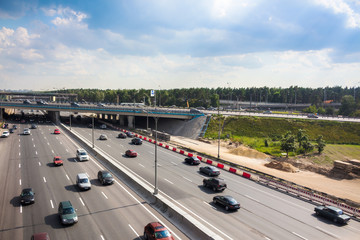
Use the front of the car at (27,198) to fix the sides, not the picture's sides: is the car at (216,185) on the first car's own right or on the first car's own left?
on the first car's own left

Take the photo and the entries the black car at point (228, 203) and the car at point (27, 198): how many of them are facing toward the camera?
1

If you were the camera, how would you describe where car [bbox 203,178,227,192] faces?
facing away from the viewer and to the left of the viewer

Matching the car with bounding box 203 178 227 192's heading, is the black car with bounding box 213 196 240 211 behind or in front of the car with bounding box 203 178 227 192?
behind

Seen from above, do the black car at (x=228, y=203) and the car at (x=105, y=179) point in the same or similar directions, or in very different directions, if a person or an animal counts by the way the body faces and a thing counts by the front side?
very different directions

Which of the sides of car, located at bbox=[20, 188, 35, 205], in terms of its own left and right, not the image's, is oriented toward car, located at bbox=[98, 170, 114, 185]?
left

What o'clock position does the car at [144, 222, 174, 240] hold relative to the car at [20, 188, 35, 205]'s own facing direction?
the car at [144, 222, 174, 240] is roughly at 11 o'clock from the car at [20, 188, 35, 205].

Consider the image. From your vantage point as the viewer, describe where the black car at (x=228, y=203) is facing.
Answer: facing away from the viewer and to the left of the viewer

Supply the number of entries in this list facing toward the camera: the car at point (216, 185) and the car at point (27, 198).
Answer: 1

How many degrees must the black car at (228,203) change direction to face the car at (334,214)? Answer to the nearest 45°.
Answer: approximately 135° to its right
